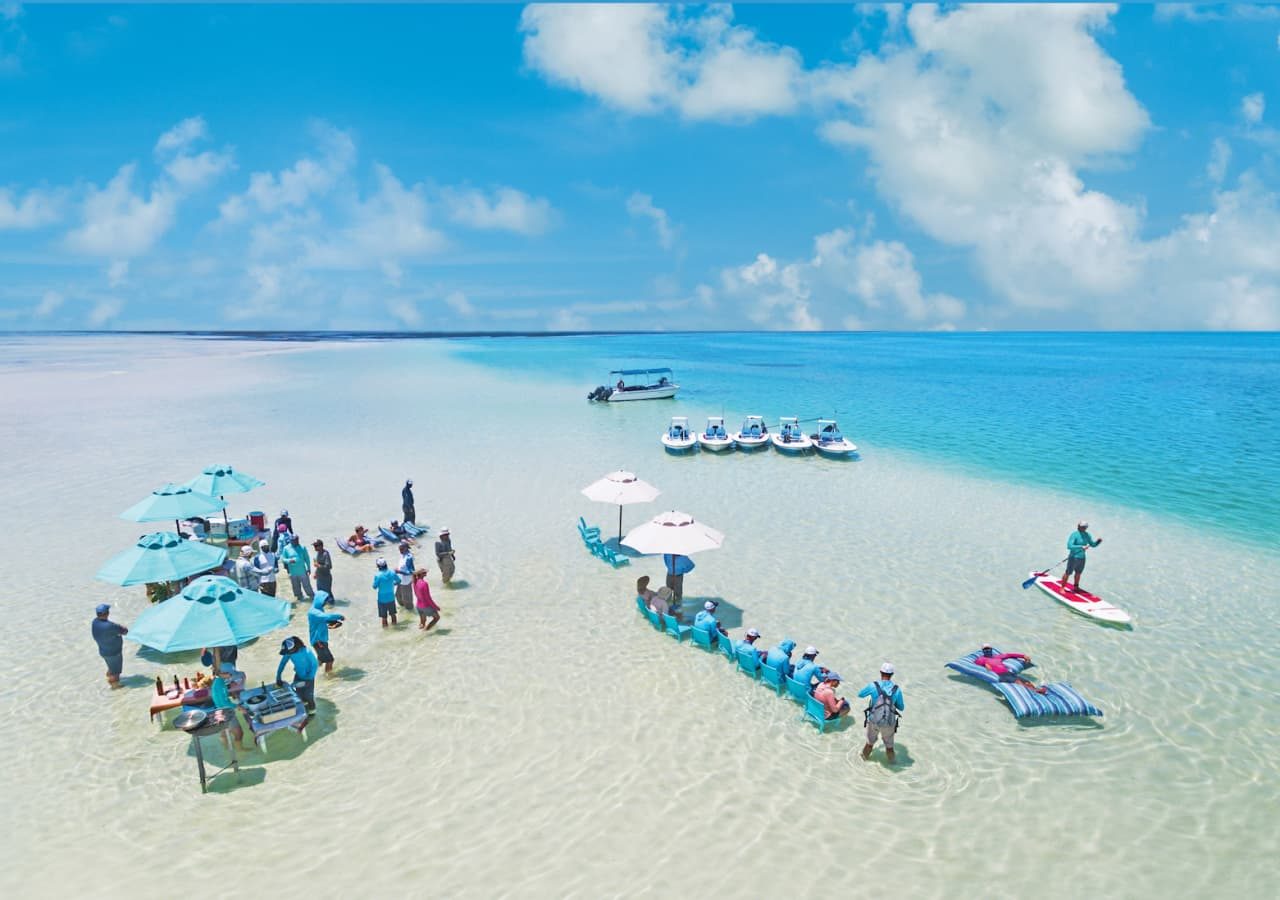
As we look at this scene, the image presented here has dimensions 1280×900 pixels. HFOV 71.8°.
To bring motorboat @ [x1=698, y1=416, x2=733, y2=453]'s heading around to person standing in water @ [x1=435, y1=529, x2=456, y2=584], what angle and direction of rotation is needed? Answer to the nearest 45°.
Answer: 0° — it already faces them

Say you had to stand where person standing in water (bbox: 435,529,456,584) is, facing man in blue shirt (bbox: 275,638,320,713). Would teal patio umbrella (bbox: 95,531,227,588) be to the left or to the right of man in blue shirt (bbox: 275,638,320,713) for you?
right

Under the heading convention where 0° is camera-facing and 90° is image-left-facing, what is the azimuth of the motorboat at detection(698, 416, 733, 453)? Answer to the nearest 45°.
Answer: approximately 0°

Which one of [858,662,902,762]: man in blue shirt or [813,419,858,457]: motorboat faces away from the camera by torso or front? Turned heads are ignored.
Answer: the man in blue shirt

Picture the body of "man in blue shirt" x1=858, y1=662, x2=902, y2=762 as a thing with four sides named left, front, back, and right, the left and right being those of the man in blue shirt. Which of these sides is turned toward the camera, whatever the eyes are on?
back

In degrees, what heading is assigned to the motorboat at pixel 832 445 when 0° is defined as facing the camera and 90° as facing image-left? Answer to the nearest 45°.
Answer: approximately 315°

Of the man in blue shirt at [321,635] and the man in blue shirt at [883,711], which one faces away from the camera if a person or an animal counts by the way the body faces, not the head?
the man in blue shirt at [883,711]

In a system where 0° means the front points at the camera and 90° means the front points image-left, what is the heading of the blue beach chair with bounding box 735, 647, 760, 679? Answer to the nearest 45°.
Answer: approximately 225°

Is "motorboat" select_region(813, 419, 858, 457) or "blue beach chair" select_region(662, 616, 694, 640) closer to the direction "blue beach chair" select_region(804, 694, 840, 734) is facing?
the motorboat
